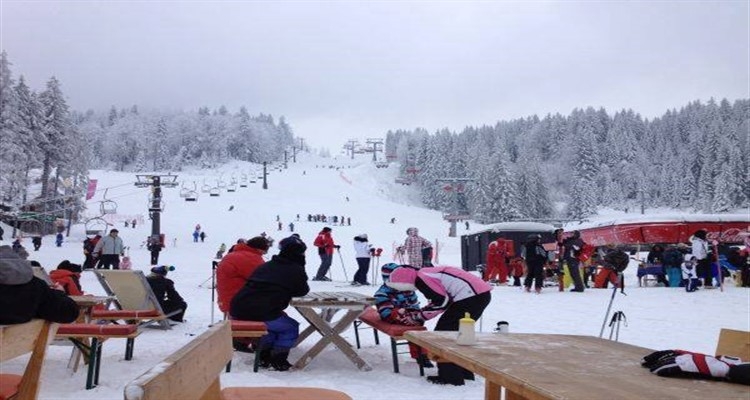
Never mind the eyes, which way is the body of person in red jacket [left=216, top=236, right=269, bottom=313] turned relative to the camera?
to the viewer's right

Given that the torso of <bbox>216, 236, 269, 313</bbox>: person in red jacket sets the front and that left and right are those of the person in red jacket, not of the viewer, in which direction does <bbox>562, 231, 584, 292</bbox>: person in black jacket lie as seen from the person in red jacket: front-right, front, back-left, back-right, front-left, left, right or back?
front-left

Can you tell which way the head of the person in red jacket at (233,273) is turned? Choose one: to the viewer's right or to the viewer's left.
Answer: to the viewer's right

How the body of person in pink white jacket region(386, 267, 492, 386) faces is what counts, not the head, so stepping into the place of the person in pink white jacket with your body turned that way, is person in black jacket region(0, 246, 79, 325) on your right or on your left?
on your left

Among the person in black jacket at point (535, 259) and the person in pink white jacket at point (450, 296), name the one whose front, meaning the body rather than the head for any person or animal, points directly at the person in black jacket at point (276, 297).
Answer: the person in pink white jacket

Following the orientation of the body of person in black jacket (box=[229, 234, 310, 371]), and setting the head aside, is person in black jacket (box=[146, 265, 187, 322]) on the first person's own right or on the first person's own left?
on the first person's own left

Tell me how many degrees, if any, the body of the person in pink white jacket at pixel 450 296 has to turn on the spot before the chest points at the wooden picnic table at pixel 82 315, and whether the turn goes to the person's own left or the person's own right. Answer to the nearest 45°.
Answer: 0° — they already face it

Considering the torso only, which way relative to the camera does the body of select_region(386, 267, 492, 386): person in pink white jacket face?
to the viewer's left

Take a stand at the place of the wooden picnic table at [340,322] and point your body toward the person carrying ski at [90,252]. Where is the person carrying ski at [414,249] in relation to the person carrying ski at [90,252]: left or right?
right

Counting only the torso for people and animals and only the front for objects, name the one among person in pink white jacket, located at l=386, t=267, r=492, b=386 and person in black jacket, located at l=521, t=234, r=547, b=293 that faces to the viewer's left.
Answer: the person in pink white jacket

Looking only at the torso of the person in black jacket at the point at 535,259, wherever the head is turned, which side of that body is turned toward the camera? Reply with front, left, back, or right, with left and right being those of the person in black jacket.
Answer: back

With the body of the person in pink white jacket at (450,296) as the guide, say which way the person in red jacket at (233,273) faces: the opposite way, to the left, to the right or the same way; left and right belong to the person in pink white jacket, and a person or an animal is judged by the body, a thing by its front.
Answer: the opposite way

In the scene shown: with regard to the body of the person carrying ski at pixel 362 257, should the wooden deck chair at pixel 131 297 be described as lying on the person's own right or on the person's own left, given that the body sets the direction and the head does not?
on the person's own right
